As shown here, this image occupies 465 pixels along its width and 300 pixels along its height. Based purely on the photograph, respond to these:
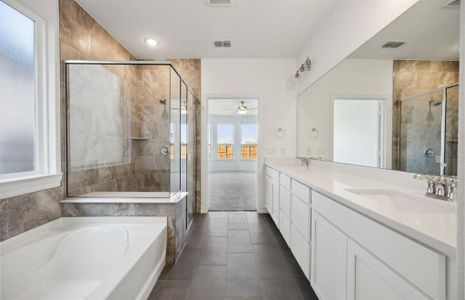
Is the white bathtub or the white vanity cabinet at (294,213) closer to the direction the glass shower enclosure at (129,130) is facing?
the white vanity cabinet

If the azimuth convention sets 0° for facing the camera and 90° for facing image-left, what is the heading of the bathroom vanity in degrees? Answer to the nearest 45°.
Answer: approximately 45°

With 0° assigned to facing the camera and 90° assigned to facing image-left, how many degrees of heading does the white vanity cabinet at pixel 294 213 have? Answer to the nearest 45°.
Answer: approximately 90°

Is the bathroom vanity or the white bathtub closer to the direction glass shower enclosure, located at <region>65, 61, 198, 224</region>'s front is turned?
the bathroom vanity

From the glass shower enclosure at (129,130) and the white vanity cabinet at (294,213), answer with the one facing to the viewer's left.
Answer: the white vanity cabinet

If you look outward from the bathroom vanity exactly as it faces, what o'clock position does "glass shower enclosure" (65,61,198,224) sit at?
The glass shower enclosure is roughly at 2 o'clock from the bathroom vanity.

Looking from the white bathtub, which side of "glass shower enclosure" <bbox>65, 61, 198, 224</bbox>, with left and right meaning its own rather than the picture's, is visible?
right

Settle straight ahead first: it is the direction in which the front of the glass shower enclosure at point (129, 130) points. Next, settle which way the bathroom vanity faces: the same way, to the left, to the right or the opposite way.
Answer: the opposite way

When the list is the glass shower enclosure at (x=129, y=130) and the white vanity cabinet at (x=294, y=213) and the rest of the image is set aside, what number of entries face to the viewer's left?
1

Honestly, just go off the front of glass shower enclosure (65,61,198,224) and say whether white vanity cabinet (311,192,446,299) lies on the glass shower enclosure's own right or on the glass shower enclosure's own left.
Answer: on the glass shower enclosure's own right
